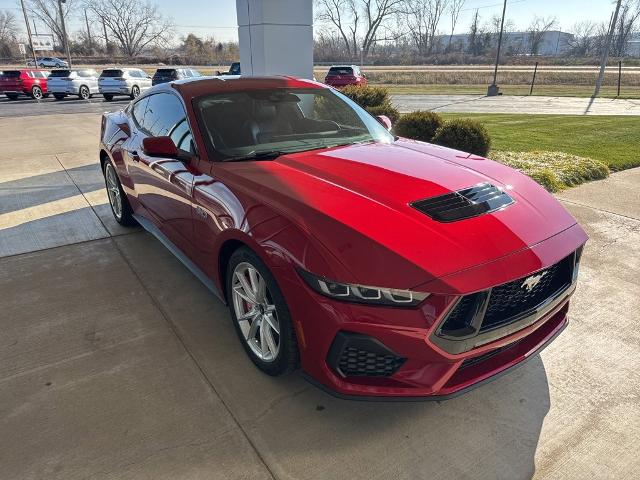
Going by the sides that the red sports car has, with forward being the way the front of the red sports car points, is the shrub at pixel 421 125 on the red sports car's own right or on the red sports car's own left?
on the red sports car's own left

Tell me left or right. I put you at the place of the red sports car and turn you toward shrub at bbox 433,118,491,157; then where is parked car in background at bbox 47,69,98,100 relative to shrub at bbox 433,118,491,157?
left

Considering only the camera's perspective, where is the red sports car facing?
facing the viewer and to the right of the viewer

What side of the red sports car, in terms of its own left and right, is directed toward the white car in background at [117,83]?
back

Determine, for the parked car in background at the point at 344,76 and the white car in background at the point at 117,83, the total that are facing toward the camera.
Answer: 0

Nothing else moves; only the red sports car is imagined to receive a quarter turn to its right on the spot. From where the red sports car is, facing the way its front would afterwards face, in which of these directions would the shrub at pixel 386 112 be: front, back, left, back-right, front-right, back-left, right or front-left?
back-right

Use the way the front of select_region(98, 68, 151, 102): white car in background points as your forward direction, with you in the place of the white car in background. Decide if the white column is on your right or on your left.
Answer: on your right

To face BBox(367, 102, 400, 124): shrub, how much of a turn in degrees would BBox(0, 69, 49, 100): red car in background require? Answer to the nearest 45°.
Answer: approximately 135° to its right

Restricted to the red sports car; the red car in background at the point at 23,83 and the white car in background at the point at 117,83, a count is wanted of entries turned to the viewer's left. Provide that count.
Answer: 0

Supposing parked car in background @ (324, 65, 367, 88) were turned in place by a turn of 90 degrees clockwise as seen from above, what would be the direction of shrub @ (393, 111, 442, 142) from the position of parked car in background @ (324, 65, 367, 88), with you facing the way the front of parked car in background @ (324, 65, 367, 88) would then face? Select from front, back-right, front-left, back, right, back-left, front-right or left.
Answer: front-right

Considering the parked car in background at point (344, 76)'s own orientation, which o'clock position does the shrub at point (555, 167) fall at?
The shrub is roughly at 4 o'clock from the parked car in background.

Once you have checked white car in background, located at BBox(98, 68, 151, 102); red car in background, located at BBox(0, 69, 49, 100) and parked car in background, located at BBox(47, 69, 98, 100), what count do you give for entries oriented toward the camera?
0

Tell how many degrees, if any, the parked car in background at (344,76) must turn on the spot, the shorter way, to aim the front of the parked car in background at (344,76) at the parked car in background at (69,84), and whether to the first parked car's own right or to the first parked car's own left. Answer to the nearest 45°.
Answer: approximately 135° to the first parked car's own left
